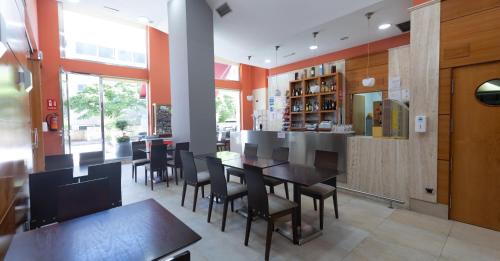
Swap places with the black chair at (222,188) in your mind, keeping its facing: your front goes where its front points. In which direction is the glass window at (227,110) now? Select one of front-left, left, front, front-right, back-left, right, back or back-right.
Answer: front-left

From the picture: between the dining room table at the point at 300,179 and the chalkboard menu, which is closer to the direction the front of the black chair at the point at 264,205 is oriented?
the dining room table

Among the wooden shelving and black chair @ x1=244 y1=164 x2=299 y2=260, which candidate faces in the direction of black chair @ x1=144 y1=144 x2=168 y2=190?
the wooden shelving

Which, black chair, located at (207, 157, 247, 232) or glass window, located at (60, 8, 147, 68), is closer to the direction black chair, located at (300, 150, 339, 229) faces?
the black chair

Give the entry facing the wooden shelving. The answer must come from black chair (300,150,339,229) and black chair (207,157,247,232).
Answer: black chair (207,157,247,232)

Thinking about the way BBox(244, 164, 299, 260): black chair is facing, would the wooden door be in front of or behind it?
in front

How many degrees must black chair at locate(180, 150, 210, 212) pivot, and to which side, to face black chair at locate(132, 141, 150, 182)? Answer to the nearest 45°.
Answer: approximately 90° to its left

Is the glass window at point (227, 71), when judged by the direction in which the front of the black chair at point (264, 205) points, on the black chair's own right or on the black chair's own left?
on the black chair's own left

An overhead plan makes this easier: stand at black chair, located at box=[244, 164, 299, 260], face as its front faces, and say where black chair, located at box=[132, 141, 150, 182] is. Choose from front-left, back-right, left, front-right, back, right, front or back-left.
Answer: left
